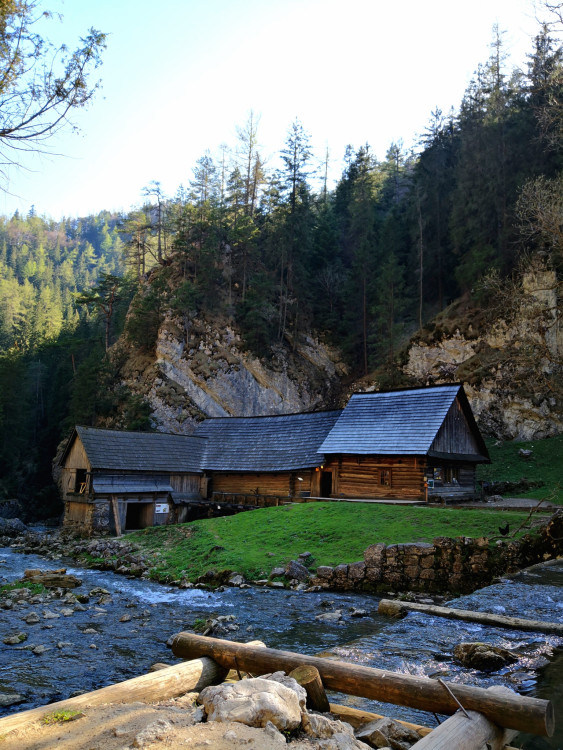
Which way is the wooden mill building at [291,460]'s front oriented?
toward the camera

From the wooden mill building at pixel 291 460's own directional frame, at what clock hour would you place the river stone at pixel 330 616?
The river stone is roughly at 12 o'clock from the wooden mill building.

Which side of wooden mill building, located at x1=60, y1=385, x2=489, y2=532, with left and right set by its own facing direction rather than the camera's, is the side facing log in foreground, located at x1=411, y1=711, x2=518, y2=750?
front

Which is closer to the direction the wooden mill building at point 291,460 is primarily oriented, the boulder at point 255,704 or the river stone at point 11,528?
the boulder

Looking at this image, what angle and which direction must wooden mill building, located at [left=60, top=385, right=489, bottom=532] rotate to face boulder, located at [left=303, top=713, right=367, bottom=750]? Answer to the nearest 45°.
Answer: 0° — it already faces it

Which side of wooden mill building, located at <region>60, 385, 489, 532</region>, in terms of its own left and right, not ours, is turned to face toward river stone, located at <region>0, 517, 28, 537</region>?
right

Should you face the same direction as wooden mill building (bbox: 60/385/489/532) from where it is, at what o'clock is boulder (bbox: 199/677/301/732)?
The boulder is roughly at 12 o'clock from the wooden mill building.

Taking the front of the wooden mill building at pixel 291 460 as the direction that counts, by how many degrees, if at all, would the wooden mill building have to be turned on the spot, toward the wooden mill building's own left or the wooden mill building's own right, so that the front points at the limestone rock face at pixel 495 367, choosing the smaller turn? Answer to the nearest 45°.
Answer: approximately 135° to the wooden mill building's own left

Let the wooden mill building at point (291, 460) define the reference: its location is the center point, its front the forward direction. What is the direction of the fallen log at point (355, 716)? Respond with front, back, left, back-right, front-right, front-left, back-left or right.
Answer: front

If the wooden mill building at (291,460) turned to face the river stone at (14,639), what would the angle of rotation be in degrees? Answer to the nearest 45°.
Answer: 0° — it already faces it

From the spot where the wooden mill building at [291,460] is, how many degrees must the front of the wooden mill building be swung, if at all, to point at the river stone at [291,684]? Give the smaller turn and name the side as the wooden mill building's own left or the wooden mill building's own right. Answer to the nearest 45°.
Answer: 0° — it already faces it

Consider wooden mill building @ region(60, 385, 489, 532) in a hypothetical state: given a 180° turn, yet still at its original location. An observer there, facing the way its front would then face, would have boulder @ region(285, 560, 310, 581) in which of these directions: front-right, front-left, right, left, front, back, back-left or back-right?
back

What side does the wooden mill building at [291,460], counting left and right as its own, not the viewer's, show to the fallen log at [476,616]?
front

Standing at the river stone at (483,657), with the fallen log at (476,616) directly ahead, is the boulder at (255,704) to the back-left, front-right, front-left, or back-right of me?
back-left

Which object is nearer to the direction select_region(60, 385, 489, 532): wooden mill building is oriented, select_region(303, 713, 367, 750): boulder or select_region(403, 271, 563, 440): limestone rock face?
the boulder

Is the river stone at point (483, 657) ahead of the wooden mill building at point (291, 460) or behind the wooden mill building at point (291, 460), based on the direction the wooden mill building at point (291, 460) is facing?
ahead

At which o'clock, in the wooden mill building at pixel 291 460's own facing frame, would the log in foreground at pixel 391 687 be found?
The log in foreground is roughly at 12 o'clock from the wooden mill building.
